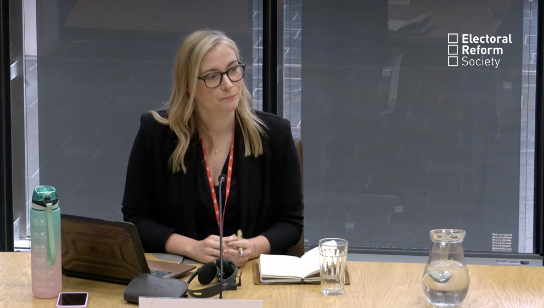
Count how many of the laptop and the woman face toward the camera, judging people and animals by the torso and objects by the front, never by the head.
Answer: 1

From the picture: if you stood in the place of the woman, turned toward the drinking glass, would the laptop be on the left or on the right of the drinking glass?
right

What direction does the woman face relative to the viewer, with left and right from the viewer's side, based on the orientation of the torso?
facing the viewer

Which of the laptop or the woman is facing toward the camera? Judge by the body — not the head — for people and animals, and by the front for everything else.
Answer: the woman

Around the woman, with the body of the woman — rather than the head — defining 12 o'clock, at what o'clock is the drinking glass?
The drinking glass is roughly at 11 o'clock from the woman.

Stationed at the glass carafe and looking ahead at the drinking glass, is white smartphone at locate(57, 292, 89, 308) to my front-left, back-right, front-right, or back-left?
front-left

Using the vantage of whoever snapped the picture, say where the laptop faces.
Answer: facing away from the viewer and to the right of the viewer

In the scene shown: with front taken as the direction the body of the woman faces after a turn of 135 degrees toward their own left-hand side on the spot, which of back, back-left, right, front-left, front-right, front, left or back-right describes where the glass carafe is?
right

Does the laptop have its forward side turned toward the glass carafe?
no

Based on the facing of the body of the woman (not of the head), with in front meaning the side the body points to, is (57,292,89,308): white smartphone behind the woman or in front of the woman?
in front

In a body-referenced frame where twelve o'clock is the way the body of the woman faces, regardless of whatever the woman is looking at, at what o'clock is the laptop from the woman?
The laptop is roughly at 1 o'clock from the woman.

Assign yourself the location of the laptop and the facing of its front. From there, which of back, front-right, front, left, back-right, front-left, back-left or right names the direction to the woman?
front

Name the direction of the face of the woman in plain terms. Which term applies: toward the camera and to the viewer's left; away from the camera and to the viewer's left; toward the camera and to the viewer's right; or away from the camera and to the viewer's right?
toward the camera and to the viewer's right

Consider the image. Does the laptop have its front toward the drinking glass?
no
